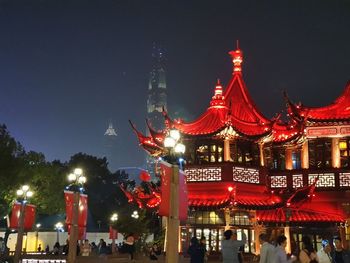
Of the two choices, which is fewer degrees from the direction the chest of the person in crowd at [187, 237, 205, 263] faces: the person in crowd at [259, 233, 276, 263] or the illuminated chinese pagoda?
the illuminated chinese pagoda

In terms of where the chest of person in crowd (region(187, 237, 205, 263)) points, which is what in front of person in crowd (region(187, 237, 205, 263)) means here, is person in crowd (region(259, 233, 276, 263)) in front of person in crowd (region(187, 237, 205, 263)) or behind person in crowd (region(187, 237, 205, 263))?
behind

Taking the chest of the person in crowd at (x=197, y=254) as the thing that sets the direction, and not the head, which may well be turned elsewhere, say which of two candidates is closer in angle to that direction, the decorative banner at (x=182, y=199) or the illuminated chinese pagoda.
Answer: the illuminated chinese pagoda

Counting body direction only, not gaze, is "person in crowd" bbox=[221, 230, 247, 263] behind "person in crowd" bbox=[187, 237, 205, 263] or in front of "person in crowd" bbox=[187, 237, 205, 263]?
behind

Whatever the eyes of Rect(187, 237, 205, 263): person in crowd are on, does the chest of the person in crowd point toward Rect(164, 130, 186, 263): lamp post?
no

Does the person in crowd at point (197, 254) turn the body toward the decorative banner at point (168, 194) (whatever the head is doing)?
no

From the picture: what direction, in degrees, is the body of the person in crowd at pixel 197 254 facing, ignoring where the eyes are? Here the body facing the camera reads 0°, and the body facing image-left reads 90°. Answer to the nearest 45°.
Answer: approximately 180°

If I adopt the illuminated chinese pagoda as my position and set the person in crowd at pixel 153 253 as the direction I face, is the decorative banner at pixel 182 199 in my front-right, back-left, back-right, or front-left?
front-left

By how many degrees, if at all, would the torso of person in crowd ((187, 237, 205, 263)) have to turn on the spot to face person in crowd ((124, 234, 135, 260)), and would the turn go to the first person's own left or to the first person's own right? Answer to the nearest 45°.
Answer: approximately 45° to the first person's own left
